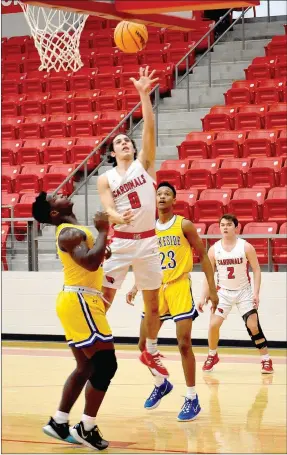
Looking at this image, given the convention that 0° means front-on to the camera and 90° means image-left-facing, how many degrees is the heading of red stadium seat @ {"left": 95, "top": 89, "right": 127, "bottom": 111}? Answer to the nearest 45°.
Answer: approximately 45°

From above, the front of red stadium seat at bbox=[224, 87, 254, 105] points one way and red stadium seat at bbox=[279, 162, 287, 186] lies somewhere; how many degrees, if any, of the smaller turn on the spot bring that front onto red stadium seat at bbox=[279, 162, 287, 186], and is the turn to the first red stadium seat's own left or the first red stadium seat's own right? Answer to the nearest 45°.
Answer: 0° — it already faces it

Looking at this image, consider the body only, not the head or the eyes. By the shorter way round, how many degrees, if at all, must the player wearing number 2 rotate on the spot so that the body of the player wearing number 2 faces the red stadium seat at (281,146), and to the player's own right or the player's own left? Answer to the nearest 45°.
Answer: approximately 180°

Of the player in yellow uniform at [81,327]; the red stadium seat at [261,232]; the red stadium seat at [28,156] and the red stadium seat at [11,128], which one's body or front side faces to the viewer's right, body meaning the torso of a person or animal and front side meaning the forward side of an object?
the player in yellow uniform

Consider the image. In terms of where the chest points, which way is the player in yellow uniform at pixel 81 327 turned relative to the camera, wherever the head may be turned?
to the viewer's right
